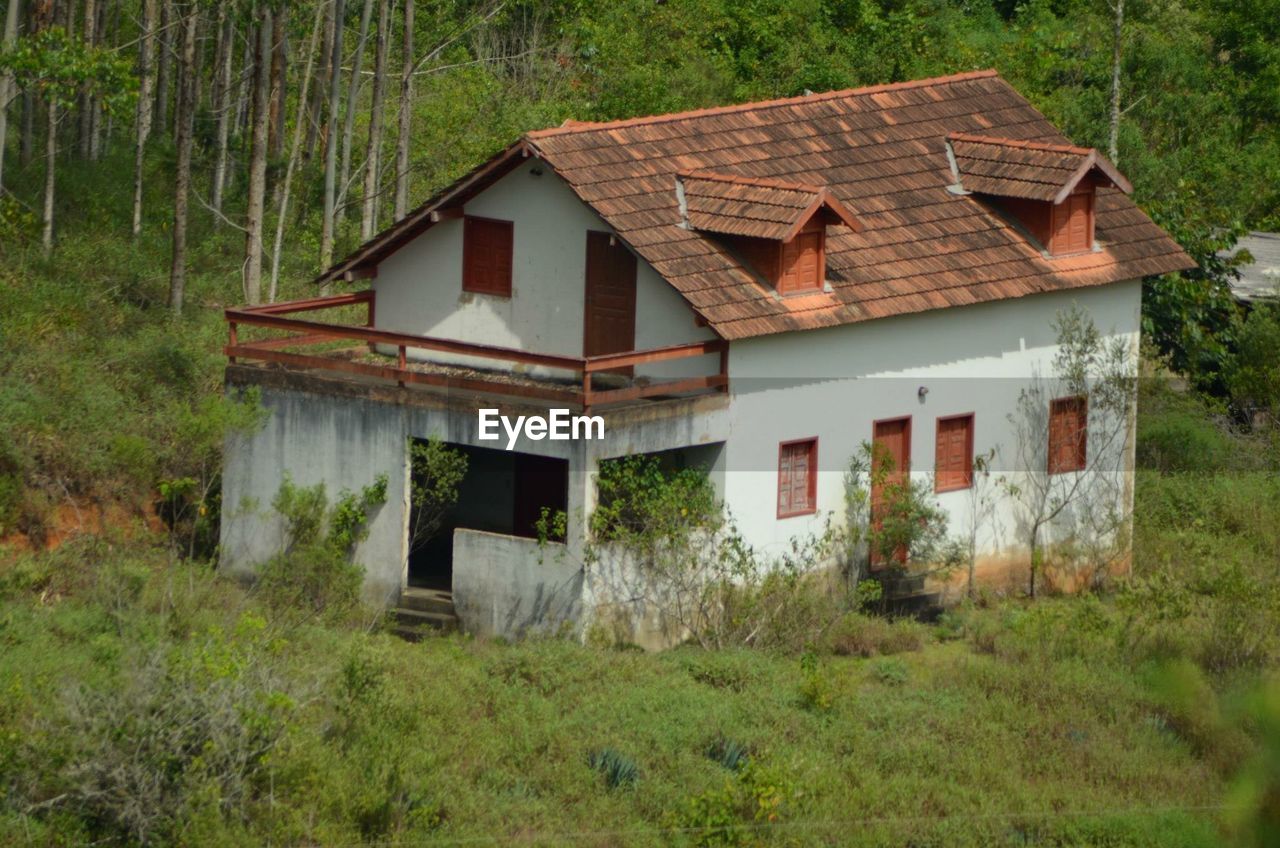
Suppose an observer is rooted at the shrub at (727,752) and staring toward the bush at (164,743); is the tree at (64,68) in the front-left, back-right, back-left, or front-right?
front-right

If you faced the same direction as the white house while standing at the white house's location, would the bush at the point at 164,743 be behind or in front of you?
in front

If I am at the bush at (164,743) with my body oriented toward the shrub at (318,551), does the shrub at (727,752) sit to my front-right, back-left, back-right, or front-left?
front-right

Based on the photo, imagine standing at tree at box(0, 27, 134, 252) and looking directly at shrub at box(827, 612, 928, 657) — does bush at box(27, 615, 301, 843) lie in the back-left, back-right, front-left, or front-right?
front-right

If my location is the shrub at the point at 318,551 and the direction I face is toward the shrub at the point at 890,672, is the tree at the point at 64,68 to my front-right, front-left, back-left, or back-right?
back-left

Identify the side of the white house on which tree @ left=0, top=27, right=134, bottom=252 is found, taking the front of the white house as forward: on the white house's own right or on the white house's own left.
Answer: on the white house's own right
